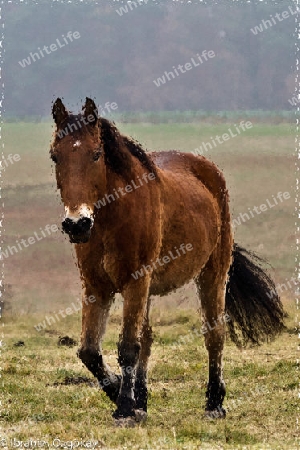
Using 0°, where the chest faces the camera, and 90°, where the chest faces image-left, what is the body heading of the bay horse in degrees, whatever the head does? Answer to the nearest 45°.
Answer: approximately 45°
